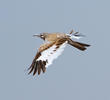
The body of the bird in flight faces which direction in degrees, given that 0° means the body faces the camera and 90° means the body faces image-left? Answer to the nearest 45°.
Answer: approximately 90°
